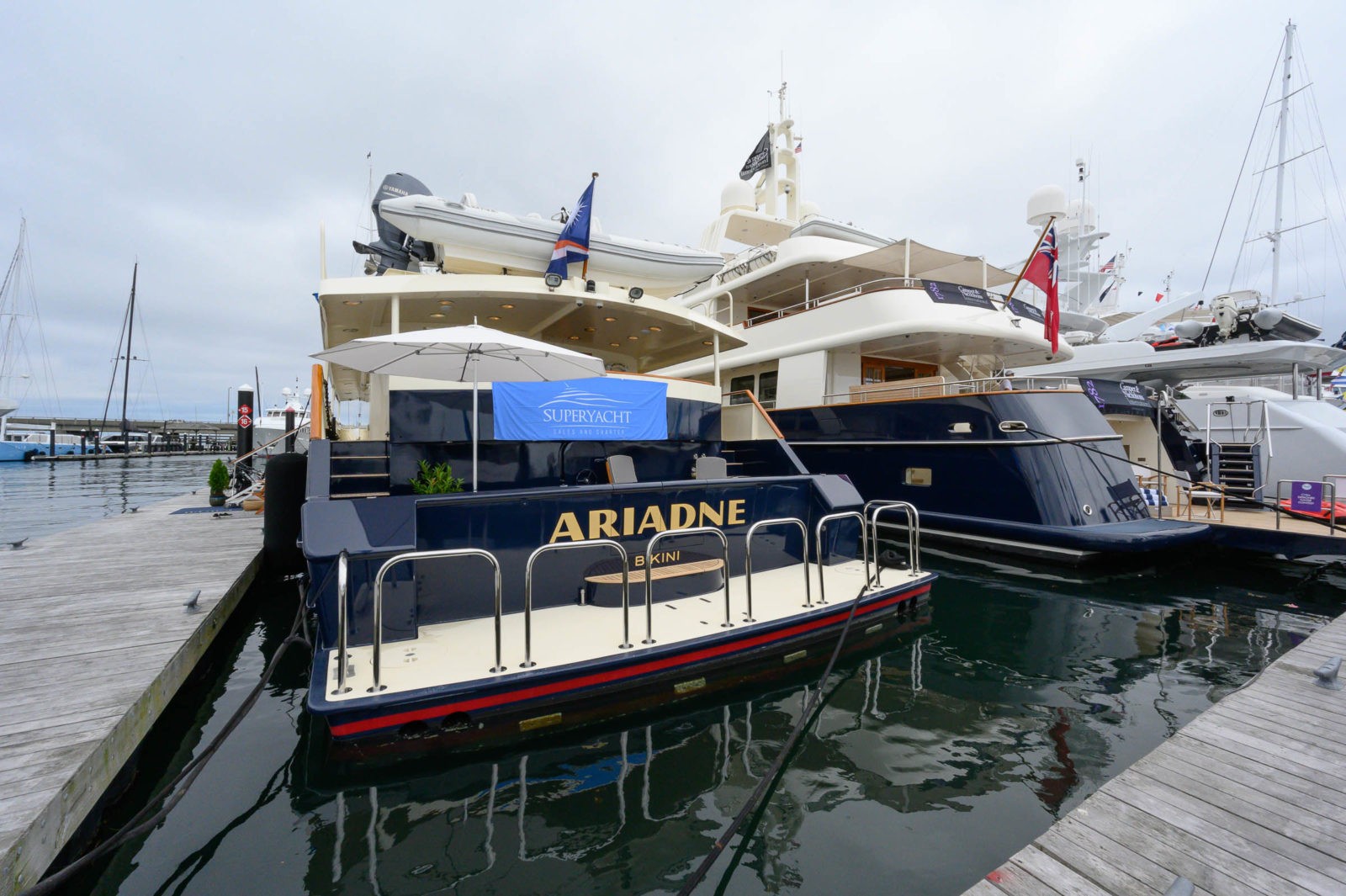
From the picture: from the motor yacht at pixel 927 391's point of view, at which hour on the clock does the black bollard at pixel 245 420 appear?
The black bollard is roughly at 10 o'clock from the motor yacht.

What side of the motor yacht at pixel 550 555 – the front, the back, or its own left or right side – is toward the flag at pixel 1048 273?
right

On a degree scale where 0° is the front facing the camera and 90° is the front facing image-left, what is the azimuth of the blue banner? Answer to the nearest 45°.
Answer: approximately 0°

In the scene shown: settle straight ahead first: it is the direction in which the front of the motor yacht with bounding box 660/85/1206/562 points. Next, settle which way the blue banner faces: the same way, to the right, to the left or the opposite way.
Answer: the opposite way

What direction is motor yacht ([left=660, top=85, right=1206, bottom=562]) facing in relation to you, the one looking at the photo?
facing away from the viewer and to the left of the viewer

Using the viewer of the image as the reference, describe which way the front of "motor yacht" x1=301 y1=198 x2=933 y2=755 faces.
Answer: facing away from the viewer and to the left of the viewer

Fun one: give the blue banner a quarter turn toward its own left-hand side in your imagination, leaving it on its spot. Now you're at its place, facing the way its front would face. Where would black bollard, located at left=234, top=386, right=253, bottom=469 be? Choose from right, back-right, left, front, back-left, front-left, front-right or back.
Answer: back-left

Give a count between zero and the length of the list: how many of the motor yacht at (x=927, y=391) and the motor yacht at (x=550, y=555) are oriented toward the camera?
0

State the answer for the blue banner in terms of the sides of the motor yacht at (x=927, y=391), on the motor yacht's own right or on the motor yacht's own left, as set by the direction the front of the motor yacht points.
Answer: on the motor yacht's own left

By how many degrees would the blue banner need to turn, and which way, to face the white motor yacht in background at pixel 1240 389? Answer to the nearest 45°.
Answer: approximately 90° to its left

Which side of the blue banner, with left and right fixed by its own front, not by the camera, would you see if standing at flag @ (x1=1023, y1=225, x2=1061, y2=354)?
left
